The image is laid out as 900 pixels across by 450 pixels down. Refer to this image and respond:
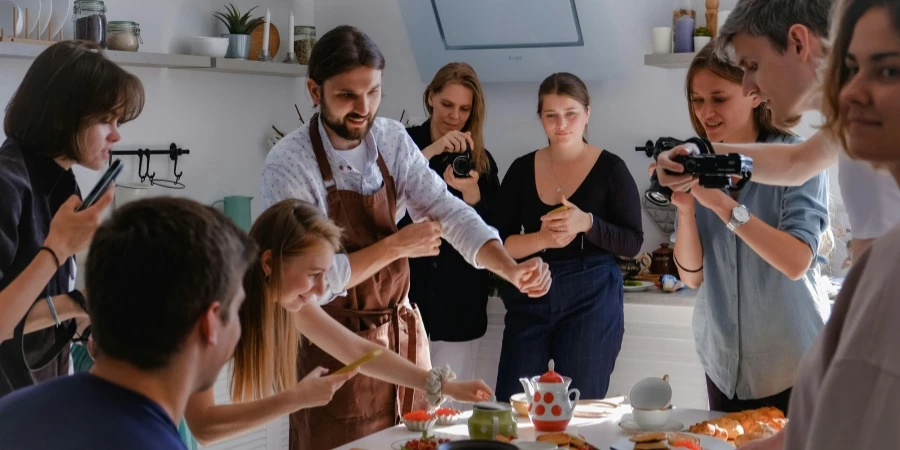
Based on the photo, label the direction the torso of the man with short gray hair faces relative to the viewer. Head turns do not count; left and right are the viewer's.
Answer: facing to the left of the viewer

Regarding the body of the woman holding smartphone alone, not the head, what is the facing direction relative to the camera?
to the viewer's right

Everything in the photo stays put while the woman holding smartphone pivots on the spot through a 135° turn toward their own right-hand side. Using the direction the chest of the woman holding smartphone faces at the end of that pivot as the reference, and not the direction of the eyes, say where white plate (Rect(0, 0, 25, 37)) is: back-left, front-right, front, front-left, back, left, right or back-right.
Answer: back-right

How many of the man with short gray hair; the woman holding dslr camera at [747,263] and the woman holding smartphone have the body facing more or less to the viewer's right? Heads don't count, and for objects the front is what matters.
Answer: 1

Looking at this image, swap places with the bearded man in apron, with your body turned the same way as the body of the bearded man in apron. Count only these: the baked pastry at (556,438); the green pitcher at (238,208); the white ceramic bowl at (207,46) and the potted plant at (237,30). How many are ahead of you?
1

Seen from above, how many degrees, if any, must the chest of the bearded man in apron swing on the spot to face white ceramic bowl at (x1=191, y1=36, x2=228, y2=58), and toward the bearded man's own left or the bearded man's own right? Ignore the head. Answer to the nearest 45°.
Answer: approximately 180°

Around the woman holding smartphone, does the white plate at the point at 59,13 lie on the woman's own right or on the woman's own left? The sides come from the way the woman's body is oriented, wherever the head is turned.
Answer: on the woman's own left

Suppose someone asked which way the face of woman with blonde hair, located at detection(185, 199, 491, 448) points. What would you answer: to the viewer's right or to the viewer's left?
to the viewer's right

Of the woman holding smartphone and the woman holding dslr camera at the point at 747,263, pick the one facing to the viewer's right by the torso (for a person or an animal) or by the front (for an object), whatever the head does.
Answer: the woman holding smartphone

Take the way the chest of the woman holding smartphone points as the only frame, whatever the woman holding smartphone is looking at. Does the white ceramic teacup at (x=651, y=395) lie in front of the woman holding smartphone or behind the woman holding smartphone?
in front

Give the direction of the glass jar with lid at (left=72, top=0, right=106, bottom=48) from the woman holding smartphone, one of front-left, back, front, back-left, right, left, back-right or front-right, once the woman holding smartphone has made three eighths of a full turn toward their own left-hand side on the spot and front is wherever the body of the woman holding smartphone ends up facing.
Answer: front-right
